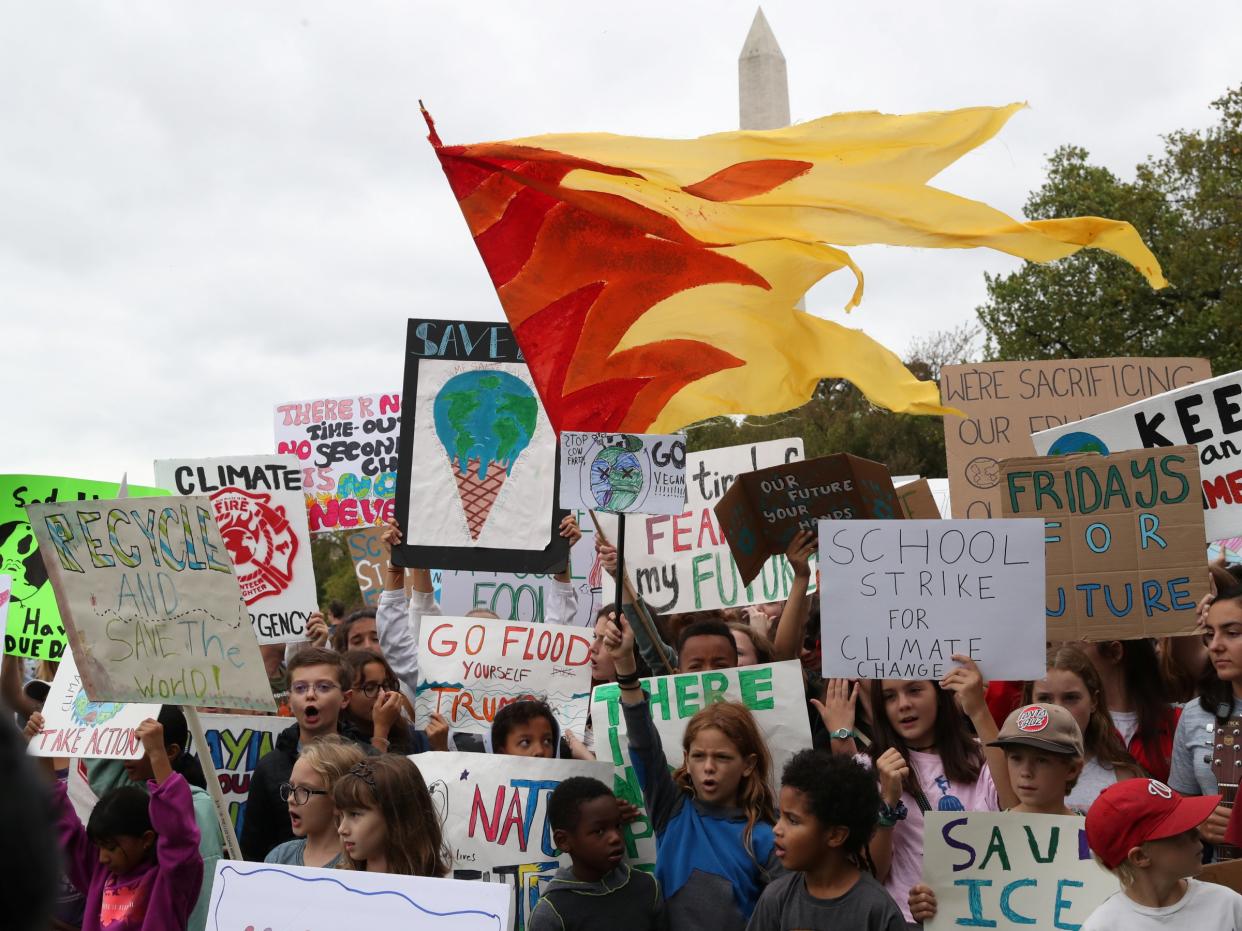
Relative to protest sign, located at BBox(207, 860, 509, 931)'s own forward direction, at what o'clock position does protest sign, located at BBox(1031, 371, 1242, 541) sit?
protest sign, located at BBox(1031, 371, 1242, 541) is roughly at 8 o'clock from protest sign, located at BBox(207, 860, 509, 931).

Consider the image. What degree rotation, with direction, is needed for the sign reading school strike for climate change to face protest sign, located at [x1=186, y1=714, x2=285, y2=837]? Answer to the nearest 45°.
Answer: approximately 90° to its right

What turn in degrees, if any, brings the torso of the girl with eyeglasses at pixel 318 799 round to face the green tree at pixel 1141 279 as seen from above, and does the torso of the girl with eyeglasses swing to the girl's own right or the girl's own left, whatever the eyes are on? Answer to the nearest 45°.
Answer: approximately 180°

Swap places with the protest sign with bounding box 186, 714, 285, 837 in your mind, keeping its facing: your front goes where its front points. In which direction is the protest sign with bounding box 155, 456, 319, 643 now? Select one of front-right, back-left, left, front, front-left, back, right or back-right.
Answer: back
